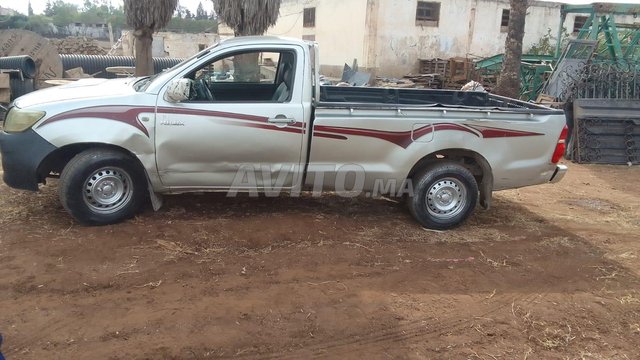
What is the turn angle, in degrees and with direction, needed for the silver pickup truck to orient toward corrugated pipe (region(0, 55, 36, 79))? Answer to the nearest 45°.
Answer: approximately 45° to its right

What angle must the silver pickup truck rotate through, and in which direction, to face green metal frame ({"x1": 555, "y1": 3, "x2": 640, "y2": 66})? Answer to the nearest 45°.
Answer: approximately 135° to its right

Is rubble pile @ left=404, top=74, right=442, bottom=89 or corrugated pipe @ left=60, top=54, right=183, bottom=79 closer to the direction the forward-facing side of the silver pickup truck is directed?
the corrugated pipe

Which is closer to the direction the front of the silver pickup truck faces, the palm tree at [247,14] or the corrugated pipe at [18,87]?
the corrugated pipe

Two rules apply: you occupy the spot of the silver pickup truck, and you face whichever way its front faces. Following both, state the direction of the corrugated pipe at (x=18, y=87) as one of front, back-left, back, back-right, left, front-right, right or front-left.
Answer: front-right

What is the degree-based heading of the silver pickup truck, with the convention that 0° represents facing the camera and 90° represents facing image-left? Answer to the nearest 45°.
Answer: approximately 90°

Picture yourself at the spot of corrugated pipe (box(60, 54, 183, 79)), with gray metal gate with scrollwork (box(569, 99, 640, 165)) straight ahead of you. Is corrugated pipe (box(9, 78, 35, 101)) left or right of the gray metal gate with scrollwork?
right
